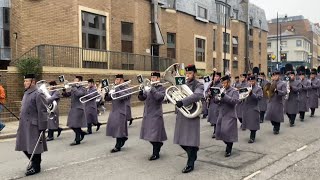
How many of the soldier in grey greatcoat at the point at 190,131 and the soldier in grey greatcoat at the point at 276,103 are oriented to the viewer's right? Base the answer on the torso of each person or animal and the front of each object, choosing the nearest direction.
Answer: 0

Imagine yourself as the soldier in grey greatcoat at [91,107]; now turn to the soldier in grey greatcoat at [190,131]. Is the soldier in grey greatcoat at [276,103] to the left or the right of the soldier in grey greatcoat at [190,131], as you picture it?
left

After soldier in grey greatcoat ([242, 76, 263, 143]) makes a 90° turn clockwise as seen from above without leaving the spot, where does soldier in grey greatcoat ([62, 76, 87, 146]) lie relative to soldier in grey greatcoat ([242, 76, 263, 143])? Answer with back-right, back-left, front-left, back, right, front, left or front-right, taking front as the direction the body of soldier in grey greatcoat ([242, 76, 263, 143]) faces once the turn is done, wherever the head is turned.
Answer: front-left

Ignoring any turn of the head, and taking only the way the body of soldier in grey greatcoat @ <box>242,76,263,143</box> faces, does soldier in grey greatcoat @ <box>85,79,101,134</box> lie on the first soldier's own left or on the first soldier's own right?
on the first soldier's own right

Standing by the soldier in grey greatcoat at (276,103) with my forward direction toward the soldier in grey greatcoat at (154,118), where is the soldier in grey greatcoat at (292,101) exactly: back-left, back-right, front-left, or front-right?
back-right

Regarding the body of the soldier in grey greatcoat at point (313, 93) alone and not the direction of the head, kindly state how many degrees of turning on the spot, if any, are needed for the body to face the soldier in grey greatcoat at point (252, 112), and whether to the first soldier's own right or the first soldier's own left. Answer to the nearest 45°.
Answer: approximately 45° to the first soldier's own left

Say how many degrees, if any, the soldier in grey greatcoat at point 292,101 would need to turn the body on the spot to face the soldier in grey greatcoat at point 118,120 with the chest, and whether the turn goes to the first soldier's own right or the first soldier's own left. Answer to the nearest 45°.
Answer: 0° — they already face them

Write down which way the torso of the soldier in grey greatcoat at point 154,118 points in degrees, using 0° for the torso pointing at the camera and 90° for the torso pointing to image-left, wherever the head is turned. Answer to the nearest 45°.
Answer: approximately 45°

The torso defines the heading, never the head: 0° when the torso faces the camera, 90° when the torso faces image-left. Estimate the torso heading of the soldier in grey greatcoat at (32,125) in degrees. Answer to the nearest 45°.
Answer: approximately 45°

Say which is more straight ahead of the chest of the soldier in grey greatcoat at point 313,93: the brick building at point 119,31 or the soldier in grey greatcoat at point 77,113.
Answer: the soldier in grey greatcoat

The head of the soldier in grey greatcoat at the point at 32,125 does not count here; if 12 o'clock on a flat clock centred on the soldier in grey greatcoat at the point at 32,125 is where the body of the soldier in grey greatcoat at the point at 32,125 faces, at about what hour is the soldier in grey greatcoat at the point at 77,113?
the soldier in grey greatcoat at the point at 77,113 is roughly at 5 o'clock from the soldier in grey greatcoat at the point at 32,125.

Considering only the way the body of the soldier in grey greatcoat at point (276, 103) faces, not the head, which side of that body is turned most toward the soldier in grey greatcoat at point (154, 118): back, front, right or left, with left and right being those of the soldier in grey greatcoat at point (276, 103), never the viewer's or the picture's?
front

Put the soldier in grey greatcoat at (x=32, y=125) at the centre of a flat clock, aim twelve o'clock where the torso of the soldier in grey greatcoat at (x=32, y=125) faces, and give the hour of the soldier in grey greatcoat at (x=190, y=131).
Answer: the soldier in grey greatcoat at (x=190, y=131) is roughly at 8 o'clock from the soldier in grey greatcoat at (x=32, y=125).
